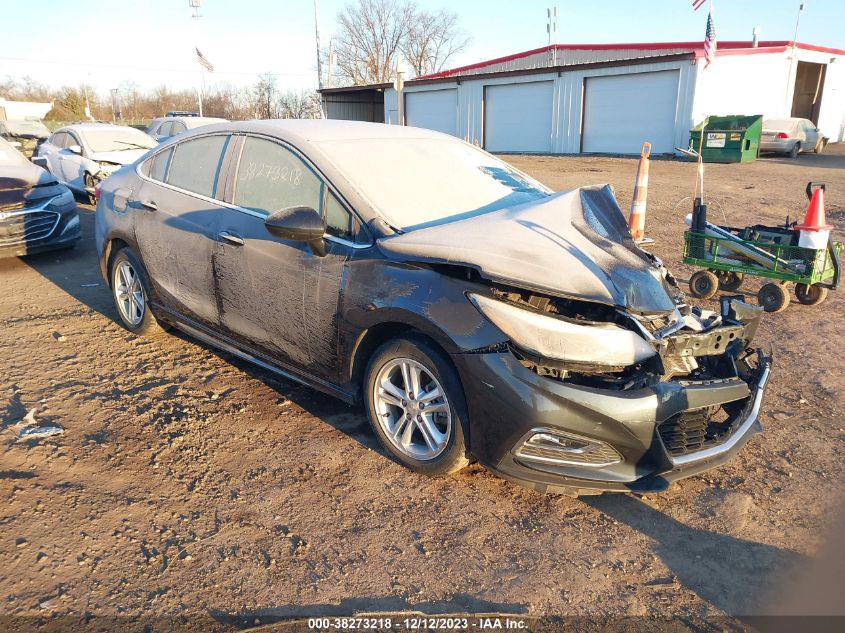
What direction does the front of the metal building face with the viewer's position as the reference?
facing the viewer and to the left of the viewer

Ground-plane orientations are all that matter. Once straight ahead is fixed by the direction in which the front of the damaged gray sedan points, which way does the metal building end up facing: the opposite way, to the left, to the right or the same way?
to the right

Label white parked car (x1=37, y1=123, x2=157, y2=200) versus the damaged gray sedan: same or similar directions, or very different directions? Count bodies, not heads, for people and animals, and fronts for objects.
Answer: same or similar directions

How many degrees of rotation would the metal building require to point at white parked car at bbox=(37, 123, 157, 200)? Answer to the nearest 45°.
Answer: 0° — it already faces it

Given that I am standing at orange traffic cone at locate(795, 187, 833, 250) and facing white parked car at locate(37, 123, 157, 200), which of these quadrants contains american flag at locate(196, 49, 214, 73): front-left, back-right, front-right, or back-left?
front-right

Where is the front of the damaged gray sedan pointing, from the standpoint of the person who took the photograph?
facing the viewer and to the right of the viewer

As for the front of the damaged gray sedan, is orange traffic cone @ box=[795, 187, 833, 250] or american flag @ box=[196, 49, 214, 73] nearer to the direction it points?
the orange traffic cone

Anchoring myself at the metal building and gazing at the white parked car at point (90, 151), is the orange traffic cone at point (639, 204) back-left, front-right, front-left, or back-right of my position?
front-left

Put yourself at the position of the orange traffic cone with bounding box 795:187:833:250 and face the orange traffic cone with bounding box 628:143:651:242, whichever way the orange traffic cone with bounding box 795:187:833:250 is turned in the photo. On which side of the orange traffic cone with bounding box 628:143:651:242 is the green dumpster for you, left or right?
right

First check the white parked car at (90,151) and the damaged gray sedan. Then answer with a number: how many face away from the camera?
0

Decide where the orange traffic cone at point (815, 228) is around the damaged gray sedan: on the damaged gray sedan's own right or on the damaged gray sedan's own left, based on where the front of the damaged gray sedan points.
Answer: on the damaged gray sedan's own left

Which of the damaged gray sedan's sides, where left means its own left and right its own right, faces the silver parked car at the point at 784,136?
left

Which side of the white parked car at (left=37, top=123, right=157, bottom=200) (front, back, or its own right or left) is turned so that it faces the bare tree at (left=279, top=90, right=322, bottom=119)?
left
